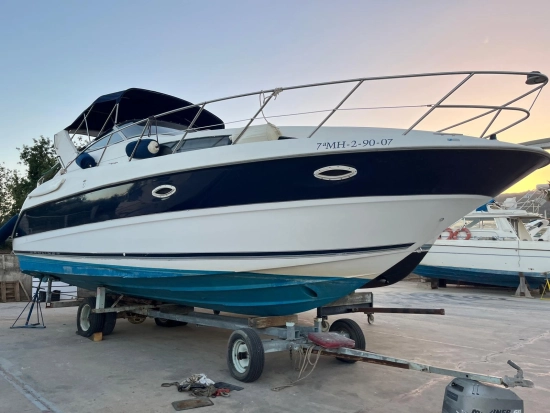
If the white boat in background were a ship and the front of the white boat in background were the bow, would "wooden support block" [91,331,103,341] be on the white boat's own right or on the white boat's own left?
on the white boat's own left

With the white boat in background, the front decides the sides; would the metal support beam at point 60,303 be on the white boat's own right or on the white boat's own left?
on the white boat's own left

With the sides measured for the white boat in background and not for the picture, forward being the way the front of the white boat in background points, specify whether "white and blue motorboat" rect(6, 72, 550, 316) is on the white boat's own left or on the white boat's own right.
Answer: on the white boat's own left

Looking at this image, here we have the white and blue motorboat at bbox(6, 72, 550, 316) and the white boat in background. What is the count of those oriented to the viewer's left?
1

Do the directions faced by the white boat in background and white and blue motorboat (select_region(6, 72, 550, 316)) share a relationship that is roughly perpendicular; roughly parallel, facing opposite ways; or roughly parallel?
roughly parallel, facing opposite ways

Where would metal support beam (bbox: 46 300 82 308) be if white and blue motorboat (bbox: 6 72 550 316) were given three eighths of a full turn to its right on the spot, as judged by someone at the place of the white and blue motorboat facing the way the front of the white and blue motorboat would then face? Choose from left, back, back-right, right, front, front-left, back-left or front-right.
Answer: front-right

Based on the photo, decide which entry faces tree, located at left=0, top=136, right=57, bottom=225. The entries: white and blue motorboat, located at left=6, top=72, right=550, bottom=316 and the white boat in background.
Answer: the white boat in background

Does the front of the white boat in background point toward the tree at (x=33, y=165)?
yes

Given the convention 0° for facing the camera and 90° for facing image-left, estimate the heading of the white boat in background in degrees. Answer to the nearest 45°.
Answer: approximately 90°

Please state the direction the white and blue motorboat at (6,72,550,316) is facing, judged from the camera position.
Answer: facing the viewer and to the right of the viewer

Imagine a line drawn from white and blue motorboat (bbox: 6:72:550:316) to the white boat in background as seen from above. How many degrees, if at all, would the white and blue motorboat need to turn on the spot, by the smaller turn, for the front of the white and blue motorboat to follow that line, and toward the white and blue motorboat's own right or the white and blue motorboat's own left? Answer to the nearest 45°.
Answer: approximately 90° to the white and blue motorboat's own left

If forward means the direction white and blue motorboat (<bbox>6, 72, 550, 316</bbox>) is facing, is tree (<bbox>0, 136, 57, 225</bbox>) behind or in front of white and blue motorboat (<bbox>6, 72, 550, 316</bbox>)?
behind
